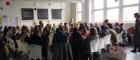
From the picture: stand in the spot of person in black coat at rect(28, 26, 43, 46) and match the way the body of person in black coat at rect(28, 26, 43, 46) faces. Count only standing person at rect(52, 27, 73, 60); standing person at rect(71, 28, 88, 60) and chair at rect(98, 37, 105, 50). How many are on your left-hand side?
0

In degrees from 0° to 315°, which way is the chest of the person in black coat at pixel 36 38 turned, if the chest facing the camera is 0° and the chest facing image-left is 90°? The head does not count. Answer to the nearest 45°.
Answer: approximately 180°

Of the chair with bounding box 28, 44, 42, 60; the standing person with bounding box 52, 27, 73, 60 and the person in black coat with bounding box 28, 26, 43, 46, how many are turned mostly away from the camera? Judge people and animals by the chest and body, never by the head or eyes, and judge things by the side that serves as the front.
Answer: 3

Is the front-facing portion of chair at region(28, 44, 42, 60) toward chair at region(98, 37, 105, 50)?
no

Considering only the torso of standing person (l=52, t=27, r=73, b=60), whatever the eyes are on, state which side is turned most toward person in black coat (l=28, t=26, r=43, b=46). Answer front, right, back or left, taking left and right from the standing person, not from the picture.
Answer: left

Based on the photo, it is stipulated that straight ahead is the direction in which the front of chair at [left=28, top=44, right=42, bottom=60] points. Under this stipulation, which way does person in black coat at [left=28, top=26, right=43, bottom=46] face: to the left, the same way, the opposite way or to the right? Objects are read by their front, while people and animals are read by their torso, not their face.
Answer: the same way

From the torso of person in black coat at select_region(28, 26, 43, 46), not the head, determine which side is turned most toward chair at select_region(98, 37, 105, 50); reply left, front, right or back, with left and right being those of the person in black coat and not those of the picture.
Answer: right

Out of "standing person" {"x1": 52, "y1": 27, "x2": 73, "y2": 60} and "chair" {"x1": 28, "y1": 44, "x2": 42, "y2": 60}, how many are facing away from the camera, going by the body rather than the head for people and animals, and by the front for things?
2

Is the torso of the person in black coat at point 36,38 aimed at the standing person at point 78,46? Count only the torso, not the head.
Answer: no

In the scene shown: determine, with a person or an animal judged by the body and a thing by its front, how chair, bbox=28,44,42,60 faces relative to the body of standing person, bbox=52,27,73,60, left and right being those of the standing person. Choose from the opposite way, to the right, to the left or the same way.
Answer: the same way

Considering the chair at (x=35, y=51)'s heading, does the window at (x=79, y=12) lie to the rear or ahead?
ahead

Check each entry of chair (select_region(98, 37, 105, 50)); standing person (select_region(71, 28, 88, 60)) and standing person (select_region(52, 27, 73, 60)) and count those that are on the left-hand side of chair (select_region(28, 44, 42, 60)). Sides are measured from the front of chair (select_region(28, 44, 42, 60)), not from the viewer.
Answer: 0

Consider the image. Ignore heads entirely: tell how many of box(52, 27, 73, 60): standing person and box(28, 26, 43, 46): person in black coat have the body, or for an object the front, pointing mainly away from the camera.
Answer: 2

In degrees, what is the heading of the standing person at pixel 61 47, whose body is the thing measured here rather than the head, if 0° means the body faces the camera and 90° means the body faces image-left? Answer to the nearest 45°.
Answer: approximately 180°

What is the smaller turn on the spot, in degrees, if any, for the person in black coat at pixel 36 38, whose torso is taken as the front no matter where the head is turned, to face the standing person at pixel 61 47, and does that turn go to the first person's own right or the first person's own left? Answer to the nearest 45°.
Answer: approximately 135° to the first person's own right

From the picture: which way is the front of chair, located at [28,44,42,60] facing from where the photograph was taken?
facing away from the viewer
